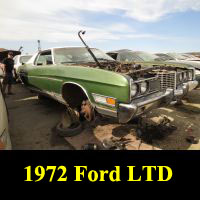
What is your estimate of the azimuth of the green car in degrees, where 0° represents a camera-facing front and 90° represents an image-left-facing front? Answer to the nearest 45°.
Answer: approximately 315°
